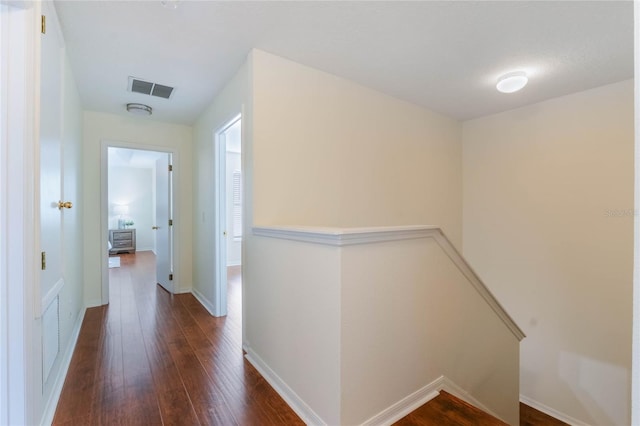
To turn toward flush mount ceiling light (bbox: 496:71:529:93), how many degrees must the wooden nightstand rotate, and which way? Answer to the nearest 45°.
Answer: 0° — it already faces it

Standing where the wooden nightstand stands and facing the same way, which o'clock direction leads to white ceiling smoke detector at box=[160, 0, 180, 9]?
The white ceiling smoke detector is roughly at 12 o'clock from the wooden nightstand.

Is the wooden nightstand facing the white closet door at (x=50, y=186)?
yes

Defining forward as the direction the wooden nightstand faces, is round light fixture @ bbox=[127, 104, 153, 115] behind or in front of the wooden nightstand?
in front

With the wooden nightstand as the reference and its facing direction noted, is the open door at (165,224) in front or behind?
in front

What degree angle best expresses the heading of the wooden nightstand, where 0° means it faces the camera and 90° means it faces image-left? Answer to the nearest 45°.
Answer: approximately 0°

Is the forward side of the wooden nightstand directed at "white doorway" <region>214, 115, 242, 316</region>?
yes

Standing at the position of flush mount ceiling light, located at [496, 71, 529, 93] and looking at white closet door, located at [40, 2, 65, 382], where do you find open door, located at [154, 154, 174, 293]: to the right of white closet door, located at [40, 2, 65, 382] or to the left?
right
